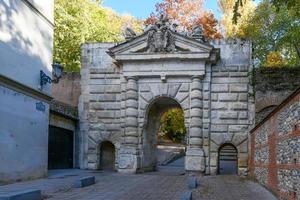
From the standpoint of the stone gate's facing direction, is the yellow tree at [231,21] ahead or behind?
behind

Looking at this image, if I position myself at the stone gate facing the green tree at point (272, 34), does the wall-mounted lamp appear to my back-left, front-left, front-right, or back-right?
back-left

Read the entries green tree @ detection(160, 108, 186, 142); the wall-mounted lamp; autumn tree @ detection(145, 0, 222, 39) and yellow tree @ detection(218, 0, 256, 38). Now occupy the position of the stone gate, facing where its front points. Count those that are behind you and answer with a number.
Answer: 3

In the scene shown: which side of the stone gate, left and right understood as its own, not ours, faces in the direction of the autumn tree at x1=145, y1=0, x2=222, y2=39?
back

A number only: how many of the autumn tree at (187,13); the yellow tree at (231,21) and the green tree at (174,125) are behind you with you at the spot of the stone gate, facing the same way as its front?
3

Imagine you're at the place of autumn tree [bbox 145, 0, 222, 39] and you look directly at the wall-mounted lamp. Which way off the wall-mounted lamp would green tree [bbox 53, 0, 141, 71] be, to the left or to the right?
right

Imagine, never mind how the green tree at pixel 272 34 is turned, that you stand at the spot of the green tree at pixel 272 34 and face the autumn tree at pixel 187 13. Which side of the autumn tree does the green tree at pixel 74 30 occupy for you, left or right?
left

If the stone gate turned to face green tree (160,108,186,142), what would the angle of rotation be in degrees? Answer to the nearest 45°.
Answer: approximately 180°

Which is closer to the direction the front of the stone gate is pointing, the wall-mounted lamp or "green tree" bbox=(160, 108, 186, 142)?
the wall-mounted lamp

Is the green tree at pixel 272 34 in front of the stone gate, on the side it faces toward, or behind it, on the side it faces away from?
behind

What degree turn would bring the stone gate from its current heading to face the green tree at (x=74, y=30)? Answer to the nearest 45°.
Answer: approximately 135° to its right

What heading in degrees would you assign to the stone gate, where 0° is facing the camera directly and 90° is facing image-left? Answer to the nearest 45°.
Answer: approximately 0°
